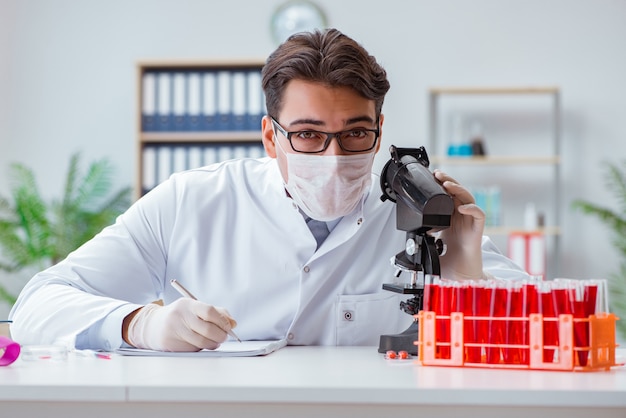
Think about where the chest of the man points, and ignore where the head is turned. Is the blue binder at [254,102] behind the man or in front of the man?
behind

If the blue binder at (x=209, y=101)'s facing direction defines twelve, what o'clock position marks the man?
The man is roughly at 12 o'clock from the blue binder.

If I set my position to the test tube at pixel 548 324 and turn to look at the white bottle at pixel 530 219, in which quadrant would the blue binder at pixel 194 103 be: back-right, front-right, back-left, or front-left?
front-left

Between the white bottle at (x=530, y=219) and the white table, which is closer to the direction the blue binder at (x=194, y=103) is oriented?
the white table

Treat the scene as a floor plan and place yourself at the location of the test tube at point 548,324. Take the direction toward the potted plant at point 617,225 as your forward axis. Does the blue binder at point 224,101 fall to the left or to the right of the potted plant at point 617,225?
left

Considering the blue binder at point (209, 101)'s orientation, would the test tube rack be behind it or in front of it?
in front

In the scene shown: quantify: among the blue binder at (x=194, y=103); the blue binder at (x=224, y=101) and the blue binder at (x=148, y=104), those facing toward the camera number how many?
3

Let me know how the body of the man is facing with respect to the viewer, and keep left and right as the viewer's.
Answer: facing the viewer

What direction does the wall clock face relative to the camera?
toward the camera

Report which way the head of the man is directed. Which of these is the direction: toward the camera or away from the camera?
toward the camera

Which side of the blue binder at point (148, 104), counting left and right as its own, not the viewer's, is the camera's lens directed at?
front
